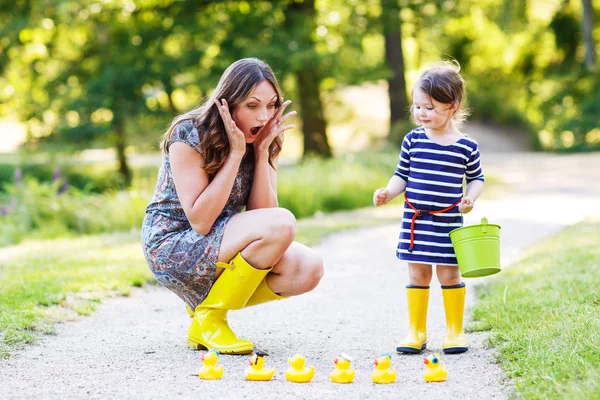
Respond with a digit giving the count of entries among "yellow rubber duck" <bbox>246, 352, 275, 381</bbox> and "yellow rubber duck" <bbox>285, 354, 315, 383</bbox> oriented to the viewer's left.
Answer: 2

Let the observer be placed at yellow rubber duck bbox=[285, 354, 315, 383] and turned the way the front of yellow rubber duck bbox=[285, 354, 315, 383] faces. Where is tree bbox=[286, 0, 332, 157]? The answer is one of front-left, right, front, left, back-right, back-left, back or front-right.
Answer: right

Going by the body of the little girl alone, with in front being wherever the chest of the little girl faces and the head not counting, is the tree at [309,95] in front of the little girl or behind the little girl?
behind

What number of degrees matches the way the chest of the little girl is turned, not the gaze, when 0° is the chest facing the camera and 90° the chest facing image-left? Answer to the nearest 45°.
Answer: approximately 0°

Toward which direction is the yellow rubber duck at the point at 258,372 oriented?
to the viewer's left

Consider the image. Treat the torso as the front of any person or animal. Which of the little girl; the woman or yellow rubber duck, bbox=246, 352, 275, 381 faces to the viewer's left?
the yellow rubber duck

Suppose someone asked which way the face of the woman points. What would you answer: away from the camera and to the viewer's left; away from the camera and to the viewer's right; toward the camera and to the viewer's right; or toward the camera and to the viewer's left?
toward the camera and to the viewer's right

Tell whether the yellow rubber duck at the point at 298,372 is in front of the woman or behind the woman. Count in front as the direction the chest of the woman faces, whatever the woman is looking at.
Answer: in front

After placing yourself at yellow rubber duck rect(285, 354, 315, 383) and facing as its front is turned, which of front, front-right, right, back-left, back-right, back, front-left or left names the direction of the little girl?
back-right

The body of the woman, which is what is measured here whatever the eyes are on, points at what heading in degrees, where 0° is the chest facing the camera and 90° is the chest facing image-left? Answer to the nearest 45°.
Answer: approximately 315°
